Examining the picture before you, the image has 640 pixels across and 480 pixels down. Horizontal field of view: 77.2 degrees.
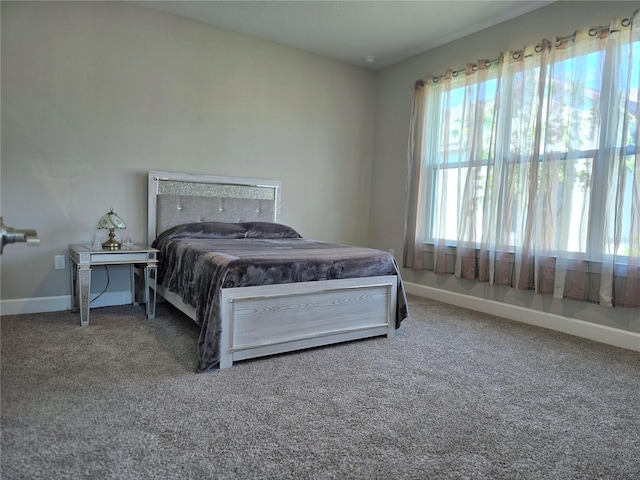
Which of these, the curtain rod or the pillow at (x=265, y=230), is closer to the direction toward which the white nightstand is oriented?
the curtain rod

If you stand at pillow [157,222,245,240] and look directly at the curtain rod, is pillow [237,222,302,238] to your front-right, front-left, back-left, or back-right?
front-left

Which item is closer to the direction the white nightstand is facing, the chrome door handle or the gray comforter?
the chrome door handle

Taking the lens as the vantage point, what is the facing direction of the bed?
facing the viewer and to the right of the viewer

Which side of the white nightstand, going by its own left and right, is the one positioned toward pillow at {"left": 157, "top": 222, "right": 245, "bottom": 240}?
left

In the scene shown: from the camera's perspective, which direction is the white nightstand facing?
toward the camera

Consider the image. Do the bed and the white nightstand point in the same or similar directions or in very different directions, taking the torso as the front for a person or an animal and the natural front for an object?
same or similar directions

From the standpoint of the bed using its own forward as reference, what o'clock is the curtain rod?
The curtain rod is roughly at 10 o'clock from the bed.

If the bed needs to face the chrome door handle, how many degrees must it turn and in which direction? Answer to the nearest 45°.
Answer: approximately 45° to its right

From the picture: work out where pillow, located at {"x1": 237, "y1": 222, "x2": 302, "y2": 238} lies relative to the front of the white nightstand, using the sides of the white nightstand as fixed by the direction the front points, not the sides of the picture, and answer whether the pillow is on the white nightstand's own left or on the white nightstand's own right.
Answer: on the white nightstand's own left

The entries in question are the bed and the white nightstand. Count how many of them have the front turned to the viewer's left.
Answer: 0
